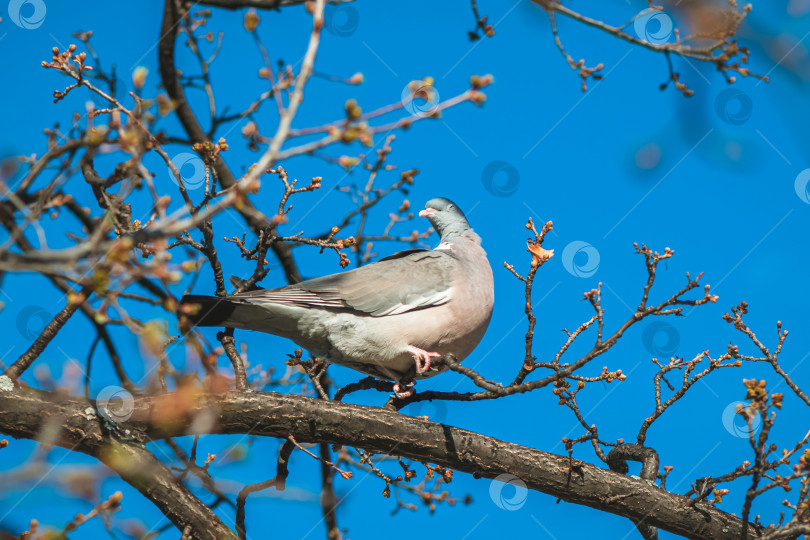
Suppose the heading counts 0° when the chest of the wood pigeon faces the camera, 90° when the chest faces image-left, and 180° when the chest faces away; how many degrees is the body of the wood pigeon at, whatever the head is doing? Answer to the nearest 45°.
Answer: approximately 270°
